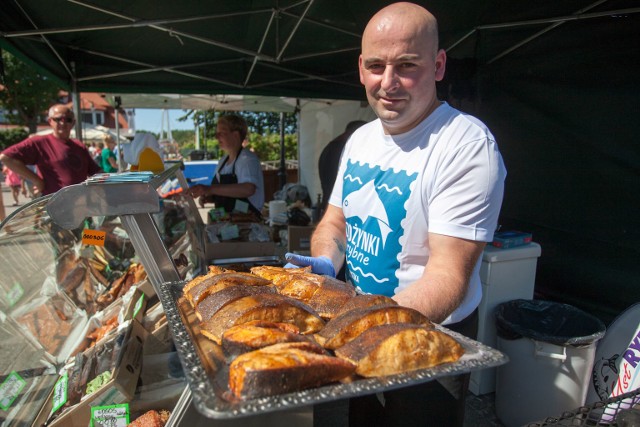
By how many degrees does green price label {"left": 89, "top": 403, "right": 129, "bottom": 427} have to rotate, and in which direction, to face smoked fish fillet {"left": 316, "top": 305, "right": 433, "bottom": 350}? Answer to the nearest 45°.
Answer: approximately 45° to its left

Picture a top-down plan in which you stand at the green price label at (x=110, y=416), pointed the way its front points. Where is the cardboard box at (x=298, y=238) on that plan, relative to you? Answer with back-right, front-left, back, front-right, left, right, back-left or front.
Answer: back-left

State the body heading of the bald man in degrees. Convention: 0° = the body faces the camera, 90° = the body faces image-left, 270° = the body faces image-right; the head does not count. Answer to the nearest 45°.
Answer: approximately 45°

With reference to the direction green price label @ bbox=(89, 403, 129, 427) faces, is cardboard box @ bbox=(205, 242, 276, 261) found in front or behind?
behind

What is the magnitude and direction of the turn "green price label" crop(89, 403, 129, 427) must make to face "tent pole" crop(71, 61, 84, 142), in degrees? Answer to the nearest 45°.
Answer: approximately 180°

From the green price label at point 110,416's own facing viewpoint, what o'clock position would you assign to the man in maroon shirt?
The man in maroon shirt is roughly at 6 o'clock from the green price label.

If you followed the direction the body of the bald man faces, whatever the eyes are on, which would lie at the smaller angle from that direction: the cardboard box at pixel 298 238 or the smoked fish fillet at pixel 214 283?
the smoked fish fillet

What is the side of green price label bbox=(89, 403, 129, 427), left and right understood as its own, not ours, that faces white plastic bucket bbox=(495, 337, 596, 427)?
left

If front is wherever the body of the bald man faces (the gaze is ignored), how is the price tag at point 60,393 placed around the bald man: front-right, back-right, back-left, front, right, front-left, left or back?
front-right
